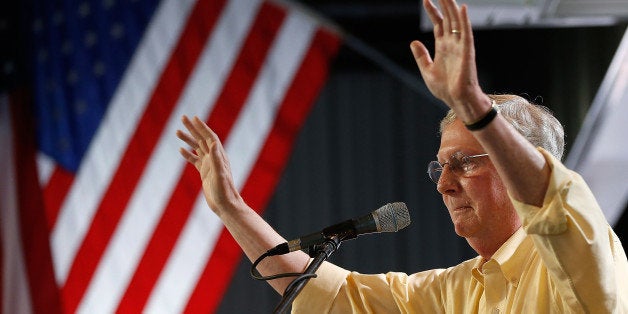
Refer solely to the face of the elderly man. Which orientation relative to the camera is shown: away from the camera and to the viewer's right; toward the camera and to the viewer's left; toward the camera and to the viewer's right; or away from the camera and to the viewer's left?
toward the camera and to the viewer's left

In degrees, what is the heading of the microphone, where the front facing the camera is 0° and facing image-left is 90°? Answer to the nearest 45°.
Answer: approximately 270°

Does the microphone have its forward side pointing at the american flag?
no
